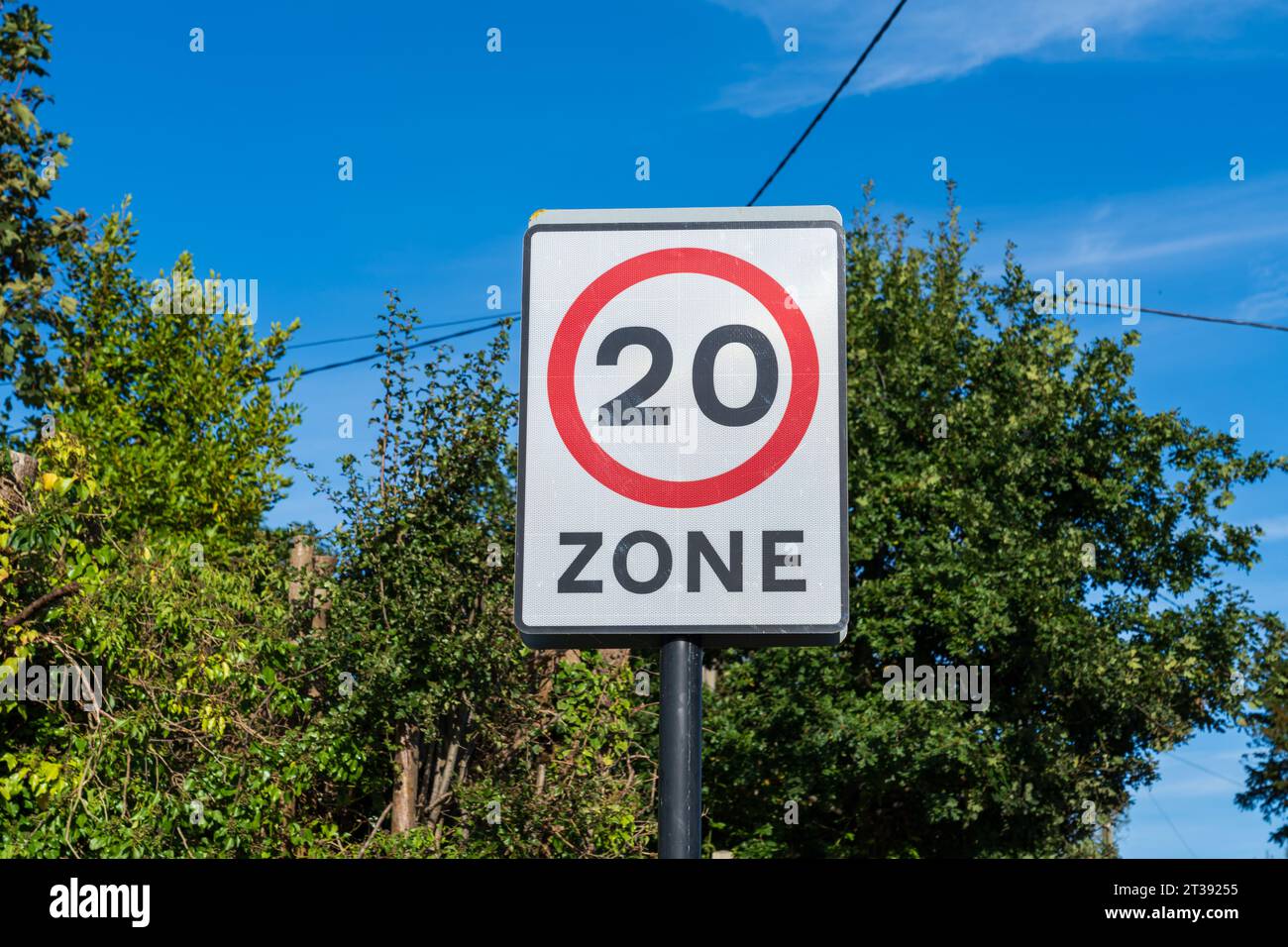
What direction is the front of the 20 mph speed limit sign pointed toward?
toward the camera

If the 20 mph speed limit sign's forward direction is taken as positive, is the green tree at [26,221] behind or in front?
behind

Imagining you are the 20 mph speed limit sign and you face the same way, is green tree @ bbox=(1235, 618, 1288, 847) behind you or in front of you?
behind
